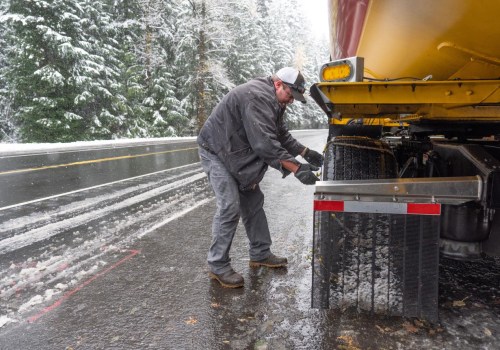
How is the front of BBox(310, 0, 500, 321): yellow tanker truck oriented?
away from the camera

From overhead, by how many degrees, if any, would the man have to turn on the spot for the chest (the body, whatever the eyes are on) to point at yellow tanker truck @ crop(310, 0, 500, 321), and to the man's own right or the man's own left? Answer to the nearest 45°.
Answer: approximately 45° to the man's own right

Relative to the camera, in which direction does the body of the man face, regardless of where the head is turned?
to the viewer's right

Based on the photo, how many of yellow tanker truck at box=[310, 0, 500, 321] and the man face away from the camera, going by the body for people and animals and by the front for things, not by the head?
1

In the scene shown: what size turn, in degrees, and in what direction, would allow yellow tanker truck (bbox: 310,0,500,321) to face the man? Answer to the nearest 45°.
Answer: approximately 90° to its left

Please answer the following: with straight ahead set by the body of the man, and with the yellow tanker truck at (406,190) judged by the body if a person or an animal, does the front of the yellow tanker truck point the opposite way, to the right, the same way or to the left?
to the left

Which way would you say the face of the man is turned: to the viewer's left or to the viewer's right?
to the viewer's right
